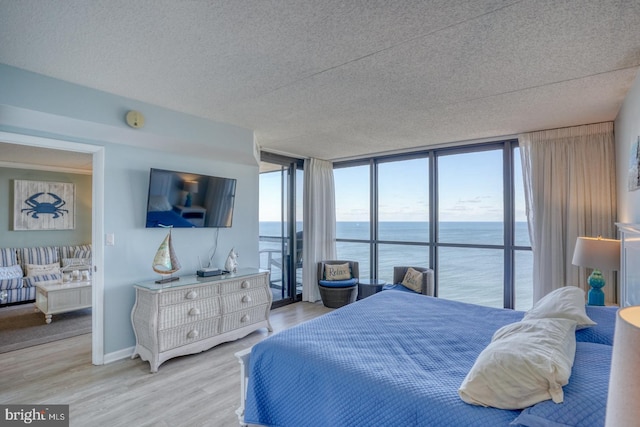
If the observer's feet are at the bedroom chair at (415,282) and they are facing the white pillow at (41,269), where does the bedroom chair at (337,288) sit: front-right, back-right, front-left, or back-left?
front-right

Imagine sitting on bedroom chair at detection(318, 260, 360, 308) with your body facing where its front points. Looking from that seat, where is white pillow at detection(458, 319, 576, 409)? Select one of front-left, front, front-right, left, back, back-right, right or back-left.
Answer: front

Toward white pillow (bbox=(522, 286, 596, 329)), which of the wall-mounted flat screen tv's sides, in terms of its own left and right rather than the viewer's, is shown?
front

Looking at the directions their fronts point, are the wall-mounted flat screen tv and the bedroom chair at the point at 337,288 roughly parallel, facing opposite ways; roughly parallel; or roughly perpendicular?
roughly perpendicular

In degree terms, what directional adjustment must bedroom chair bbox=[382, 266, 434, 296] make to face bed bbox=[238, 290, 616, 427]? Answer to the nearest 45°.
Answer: approximately 45° to its left

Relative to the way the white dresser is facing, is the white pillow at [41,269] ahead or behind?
behind

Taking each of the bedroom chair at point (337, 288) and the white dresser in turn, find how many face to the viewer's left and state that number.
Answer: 0

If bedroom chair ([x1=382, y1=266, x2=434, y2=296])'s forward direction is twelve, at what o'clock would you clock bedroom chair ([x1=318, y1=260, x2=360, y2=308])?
bedroom chair ([x1=318, y1=260, x2=360, y2=308]) is roughly at 2 o'clock from bedroom chair ([x1=382, y1=266, x2=434, y2=296]).

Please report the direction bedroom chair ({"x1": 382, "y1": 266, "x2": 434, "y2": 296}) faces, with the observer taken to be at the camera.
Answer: facing the viewer and to the left of the viewer

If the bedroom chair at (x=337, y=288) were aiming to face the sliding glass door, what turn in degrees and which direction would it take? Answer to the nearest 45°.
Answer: approximately 90° to its right

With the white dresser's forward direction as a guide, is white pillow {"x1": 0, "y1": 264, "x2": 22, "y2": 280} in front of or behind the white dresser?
behind

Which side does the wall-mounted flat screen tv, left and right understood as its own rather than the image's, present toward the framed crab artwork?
back

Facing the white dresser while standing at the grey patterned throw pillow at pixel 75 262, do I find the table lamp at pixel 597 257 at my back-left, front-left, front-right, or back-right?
front-left

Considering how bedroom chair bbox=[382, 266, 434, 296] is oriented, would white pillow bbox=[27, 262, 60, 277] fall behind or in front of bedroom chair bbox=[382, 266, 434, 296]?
in front

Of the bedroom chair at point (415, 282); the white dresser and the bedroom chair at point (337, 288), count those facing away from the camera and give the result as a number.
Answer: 0

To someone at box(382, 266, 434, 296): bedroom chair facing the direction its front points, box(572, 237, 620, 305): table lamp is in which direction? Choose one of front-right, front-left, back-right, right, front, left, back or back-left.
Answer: left

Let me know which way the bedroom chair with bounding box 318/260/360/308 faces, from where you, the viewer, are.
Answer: facing the viewer

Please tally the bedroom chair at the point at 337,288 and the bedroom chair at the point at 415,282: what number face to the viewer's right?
0

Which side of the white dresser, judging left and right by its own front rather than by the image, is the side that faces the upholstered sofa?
back

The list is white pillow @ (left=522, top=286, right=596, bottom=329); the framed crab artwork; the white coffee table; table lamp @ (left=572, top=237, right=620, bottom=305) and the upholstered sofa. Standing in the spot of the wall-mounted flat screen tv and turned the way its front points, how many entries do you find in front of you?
2

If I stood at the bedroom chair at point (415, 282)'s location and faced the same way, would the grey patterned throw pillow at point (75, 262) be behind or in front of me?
in front
